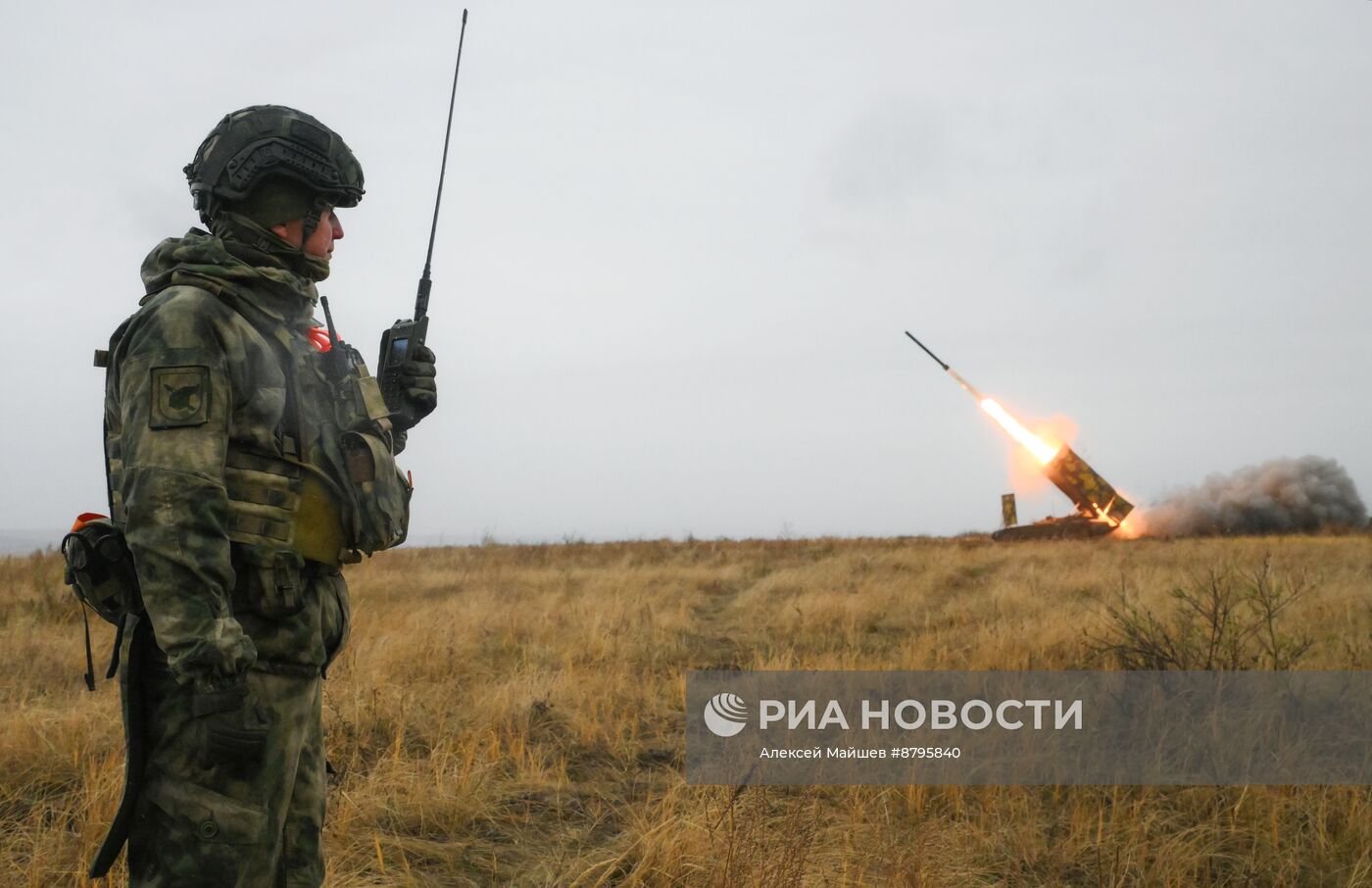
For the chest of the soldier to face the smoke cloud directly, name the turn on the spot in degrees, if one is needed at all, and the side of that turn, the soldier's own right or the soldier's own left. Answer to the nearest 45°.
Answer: approximately 45° to the soldier's own left

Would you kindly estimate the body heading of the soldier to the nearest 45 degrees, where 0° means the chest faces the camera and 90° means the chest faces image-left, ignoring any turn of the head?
approximately 270°

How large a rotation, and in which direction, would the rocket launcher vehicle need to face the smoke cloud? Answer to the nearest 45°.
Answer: approximately 135° to its right

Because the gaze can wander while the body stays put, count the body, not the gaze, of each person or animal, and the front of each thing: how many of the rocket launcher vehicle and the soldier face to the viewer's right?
1

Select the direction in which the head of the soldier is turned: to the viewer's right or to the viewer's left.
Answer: to the viewer's right

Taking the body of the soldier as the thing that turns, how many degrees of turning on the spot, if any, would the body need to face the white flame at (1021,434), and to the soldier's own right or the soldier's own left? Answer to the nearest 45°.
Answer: approximately 45° to the soldier's own left

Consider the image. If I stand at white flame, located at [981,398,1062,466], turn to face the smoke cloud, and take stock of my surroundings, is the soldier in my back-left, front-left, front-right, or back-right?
back-right

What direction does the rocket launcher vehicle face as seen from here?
to the viewer's left

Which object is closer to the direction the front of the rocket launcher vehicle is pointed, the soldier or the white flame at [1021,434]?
the white flame
